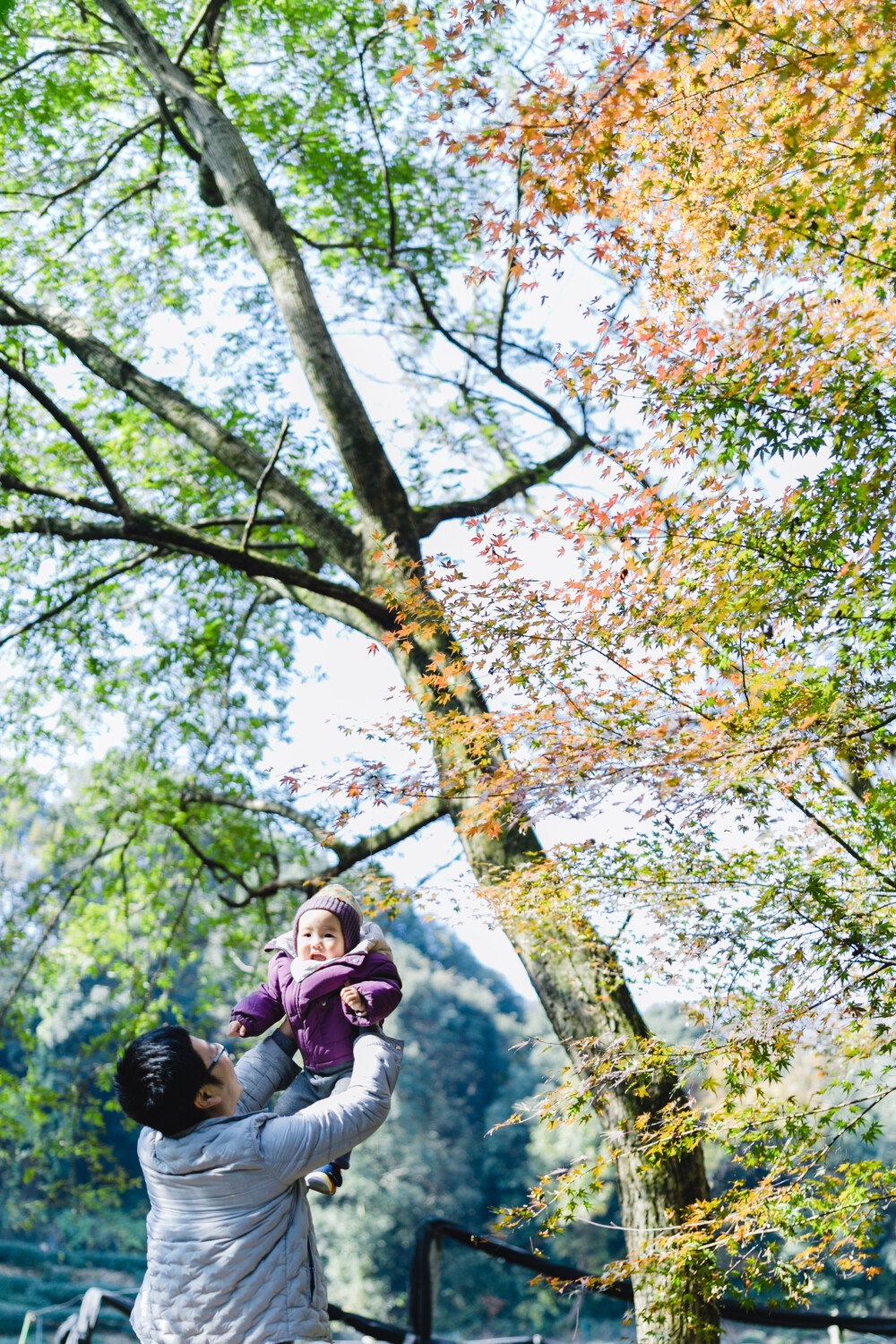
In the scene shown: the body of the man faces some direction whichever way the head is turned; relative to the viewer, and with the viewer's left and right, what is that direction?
facing away from the viewer and to the right of the viewer

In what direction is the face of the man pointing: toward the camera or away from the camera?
away from the camera
